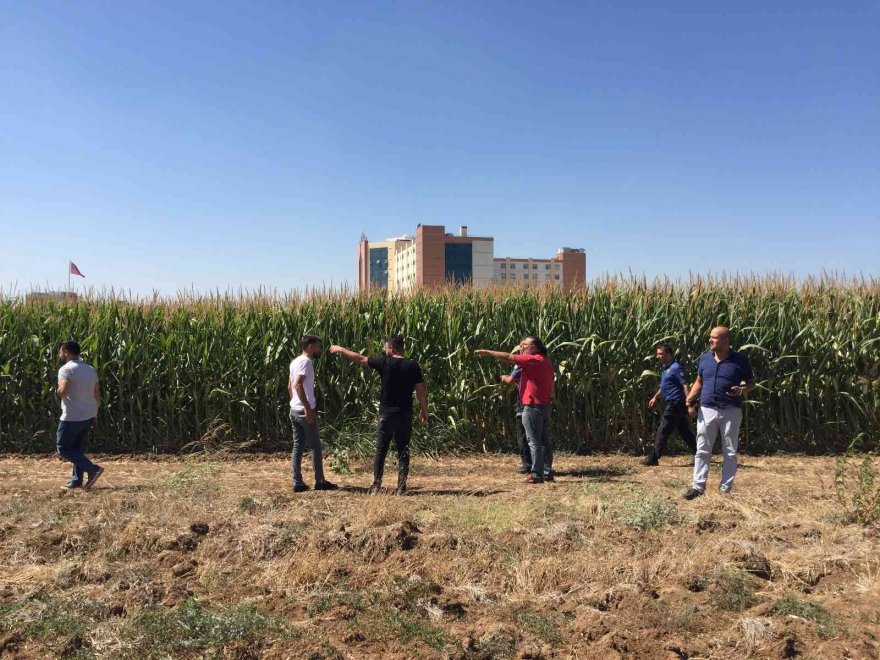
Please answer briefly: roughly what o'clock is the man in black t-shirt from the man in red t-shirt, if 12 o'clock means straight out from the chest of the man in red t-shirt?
The man in black t-shirt is roughly at 11 o'clock from the man in red t-shirt.

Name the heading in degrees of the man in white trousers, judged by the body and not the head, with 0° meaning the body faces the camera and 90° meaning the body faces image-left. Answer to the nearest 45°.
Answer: approximately 45°

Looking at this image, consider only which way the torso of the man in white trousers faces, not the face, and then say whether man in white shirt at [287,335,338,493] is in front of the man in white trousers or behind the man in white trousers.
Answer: in front

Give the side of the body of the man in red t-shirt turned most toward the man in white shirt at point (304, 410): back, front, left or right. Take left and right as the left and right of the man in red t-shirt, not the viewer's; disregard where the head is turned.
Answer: front

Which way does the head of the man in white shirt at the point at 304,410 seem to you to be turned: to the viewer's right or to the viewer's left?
to the viewer's right

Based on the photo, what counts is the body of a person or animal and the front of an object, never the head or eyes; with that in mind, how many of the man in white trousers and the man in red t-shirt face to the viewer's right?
0

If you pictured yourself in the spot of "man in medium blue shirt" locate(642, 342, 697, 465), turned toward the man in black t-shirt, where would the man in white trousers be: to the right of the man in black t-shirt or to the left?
left

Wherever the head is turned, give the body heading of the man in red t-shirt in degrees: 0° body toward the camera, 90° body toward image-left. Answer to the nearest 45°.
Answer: approximately 90°

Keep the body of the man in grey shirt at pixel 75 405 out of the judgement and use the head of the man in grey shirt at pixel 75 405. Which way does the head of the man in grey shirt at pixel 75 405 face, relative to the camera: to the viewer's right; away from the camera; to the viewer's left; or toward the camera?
to the viewer's left

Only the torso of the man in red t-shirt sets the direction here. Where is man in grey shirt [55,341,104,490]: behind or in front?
in front

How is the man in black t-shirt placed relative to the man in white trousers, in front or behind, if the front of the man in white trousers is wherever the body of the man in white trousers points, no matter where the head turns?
in front
